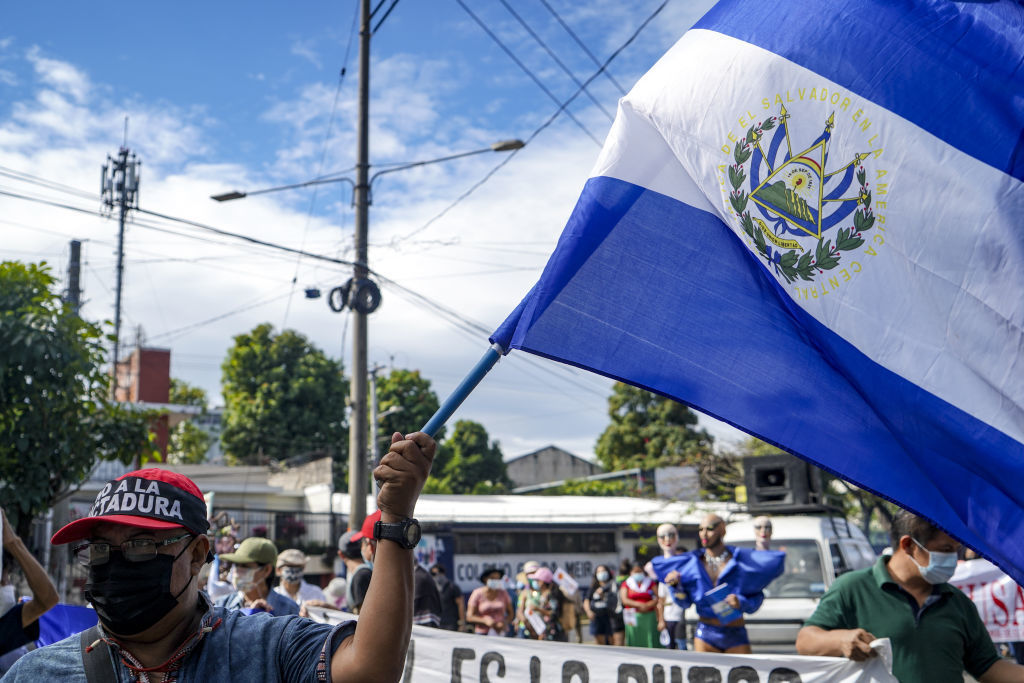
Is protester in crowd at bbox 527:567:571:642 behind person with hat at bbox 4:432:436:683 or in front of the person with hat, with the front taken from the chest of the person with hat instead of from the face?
behind

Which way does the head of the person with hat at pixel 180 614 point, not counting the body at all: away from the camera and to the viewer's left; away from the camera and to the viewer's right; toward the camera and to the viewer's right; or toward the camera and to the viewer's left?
toward the camera and to the viewer's left

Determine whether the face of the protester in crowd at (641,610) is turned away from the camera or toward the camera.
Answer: toward the camera

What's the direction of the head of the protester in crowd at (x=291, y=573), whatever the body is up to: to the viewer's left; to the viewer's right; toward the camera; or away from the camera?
toward the camera

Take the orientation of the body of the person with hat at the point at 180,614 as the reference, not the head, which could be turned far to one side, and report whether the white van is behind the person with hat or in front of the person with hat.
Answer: behind

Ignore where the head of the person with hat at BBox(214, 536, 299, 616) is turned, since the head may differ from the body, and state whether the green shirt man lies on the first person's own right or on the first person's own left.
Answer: on the first person's own left

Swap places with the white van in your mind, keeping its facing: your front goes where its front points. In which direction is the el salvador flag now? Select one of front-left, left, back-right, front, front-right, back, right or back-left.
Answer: front-left

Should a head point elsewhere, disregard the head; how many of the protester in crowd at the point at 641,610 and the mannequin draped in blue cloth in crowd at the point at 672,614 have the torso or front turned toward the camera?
2

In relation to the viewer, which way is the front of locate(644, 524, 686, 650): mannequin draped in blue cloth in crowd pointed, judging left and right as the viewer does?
facing the viewer

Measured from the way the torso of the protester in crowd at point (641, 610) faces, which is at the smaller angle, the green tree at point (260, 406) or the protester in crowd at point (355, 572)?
the protester in crowd

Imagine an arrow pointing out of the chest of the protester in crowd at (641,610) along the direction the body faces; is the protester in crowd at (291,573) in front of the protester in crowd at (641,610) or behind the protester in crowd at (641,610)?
in front

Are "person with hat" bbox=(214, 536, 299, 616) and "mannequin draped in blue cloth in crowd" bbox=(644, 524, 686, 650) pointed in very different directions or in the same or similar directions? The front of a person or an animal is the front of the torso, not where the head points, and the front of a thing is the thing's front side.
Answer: same or similar directions

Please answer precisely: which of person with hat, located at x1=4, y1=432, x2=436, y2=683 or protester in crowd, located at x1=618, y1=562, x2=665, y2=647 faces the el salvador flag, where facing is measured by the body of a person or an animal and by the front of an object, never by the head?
the protester in crowd

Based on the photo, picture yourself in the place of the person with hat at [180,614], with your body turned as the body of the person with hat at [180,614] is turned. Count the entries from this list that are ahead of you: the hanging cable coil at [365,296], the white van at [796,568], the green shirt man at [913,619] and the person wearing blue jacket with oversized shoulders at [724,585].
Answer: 0

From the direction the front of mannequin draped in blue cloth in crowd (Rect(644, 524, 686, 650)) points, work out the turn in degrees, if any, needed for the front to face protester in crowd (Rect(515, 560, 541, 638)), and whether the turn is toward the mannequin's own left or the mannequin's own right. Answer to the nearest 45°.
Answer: approximately 135° to the mannequin's own right

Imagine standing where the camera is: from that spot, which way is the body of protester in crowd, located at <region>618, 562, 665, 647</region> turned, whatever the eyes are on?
toward the camera

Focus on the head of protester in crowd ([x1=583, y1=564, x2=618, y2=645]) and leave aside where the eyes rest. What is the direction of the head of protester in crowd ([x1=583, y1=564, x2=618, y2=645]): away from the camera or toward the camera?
toward the camera

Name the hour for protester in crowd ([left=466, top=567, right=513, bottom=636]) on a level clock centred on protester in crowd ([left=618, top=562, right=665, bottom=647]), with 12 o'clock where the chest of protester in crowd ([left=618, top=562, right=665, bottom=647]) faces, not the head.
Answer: protester in crowd ([left=466, top=567, right=513, bottom=636]) is roughly at 3 o'clock from protester in crowd ([left=618, top=562, right=665, bottom=647]).
